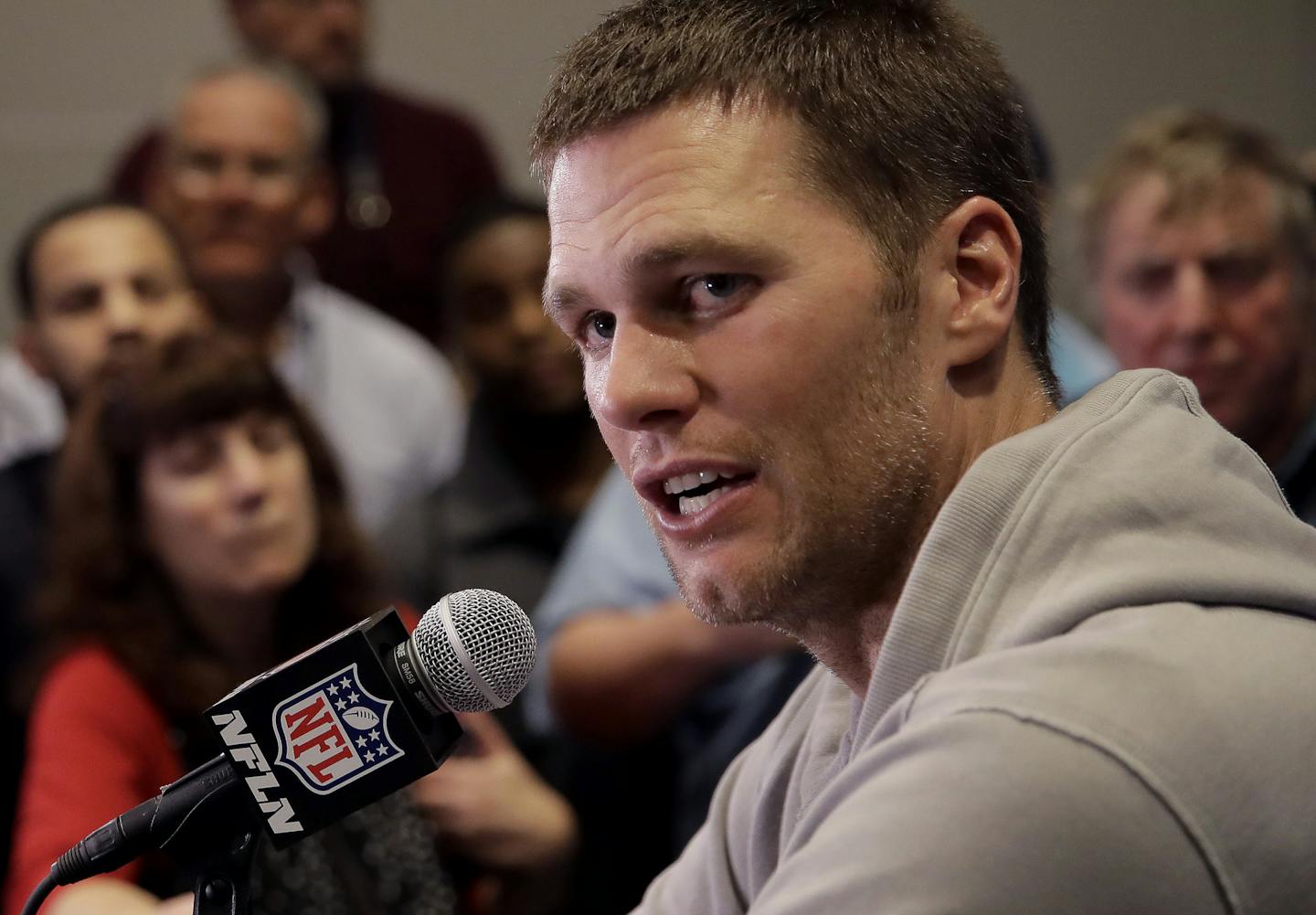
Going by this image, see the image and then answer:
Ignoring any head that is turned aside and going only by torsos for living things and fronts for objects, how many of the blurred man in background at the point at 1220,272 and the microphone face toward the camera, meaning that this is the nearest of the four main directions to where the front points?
1

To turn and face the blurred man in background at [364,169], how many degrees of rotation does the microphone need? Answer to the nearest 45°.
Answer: approximately 90° to its left

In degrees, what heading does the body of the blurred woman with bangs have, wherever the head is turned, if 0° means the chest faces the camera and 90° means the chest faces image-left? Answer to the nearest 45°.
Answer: approximately 315°

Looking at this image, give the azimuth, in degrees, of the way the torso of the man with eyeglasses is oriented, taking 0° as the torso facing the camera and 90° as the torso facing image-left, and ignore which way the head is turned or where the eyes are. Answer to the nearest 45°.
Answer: approximately 0°

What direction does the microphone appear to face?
to the viewer's right

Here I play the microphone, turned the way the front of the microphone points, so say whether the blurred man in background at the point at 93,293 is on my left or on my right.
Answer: on my left

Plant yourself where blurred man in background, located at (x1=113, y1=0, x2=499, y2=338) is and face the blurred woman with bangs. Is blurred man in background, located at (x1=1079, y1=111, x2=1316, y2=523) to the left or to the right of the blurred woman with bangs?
left

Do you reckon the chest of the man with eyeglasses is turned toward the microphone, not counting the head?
yes

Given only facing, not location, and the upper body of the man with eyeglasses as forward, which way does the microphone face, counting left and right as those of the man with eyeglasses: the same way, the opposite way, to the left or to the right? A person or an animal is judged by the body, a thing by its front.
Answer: to the left
